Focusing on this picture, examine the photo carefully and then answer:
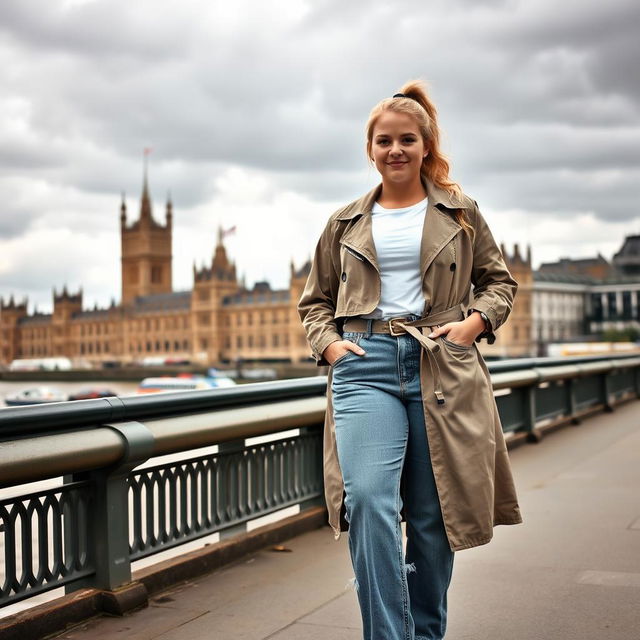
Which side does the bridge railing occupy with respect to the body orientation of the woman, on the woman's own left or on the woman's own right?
on the woman's own right

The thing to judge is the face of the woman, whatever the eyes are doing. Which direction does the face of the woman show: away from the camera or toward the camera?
toward the camera

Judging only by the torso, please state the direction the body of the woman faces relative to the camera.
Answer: toward the camera
